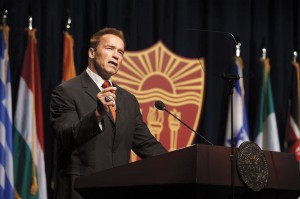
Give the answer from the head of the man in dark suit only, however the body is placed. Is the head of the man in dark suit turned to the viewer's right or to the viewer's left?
to the viewer's right

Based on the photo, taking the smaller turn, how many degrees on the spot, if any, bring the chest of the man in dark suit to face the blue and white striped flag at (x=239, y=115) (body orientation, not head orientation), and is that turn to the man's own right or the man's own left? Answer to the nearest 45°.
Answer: approximately 90° to the man's own left

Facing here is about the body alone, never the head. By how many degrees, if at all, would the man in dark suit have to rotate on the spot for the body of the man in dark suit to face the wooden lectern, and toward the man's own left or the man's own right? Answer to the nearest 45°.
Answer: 0° — they already face it

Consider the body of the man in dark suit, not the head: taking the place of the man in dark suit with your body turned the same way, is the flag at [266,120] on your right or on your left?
on your left

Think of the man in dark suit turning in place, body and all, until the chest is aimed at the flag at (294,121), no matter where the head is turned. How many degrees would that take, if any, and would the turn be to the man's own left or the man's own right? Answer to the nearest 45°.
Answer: approximately 90° to the man's own left

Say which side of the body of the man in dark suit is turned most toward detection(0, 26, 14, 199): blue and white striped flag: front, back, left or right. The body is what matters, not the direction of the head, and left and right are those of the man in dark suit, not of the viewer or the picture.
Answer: back
